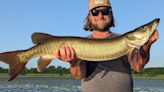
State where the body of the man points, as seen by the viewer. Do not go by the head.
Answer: toward the camera

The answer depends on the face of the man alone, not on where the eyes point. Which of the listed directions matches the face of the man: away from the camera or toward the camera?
toward the camera
